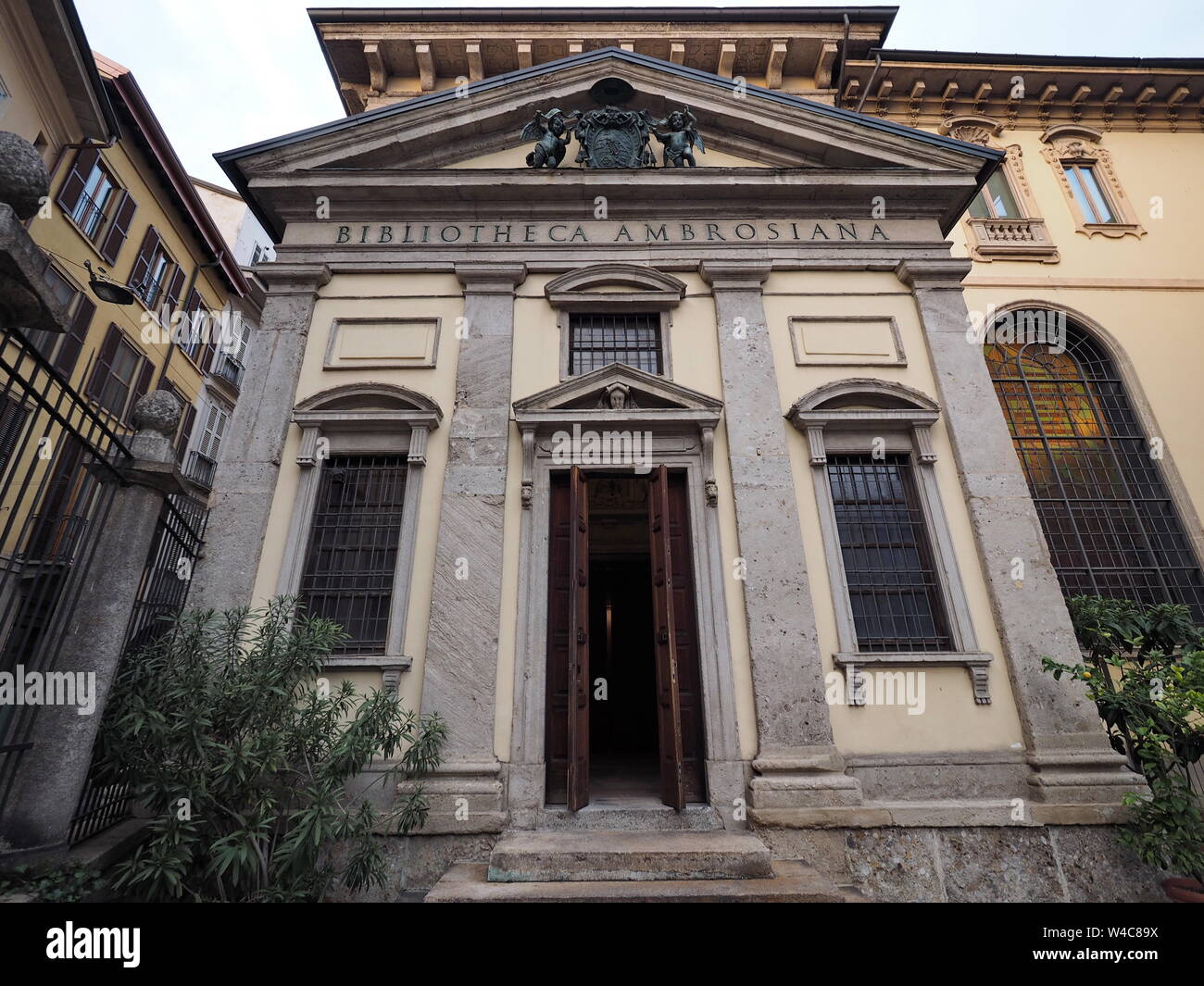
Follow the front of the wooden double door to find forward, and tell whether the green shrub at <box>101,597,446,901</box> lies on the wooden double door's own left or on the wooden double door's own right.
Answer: on the wooden double door's own right

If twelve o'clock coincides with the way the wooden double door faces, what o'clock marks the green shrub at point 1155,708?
The green shrub is roughly at 9 o'clock from the wooden double door.

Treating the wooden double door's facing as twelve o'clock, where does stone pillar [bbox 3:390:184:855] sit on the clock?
The stone pillar is roughly at 2 o'clock from the wooden double door.

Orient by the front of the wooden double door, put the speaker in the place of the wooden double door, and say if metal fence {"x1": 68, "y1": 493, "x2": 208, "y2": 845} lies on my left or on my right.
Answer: on my right

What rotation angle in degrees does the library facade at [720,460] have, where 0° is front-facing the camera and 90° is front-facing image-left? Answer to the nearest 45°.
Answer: approximately 0°

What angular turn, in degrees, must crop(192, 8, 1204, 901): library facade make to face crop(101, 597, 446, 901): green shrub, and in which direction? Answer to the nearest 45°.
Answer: approximately 45° to its right

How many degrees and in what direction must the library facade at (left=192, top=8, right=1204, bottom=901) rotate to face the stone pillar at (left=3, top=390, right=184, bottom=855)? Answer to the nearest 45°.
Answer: approximately 45° to its right
